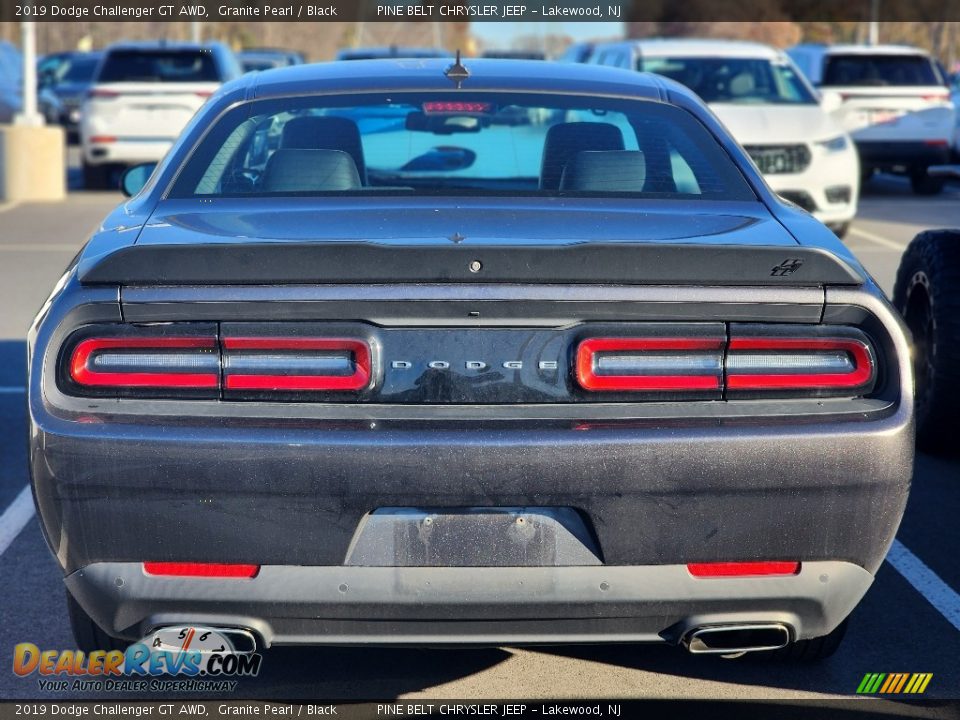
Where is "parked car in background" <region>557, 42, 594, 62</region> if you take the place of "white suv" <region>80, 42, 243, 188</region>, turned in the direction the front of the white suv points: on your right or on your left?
on your right

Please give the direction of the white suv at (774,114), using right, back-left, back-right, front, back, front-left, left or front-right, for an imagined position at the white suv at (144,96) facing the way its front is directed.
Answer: back-right

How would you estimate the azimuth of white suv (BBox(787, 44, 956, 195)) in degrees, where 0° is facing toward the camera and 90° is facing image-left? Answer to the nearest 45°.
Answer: approximately 180°

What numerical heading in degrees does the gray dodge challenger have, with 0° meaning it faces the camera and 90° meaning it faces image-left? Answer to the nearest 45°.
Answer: approximately 180°

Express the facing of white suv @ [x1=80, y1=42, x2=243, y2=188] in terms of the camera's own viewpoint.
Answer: facing away from the viewer

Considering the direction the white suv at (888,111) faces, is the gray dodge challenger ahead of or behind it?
behind

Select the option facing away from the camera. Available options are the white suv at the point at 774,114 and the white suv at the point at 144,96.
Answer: the white suv at the point at 144,96

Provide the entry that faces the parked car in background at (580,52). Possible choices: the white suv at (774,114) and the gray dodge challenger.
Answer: the gray dodge challenger

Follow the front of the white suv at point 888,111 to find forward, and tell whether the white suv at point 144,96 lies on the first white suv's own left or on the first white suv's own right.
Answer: on the first white suv's own left

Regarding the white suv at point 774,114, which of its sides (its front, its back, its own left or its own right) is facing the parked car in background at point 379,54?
back

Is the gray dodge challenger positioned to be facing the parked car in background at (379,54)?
yes

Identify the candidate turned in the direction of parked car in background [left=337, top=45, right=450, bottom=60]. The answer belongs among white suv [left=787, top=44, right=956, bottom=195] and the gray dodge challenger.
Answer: the gray dodge challenger
